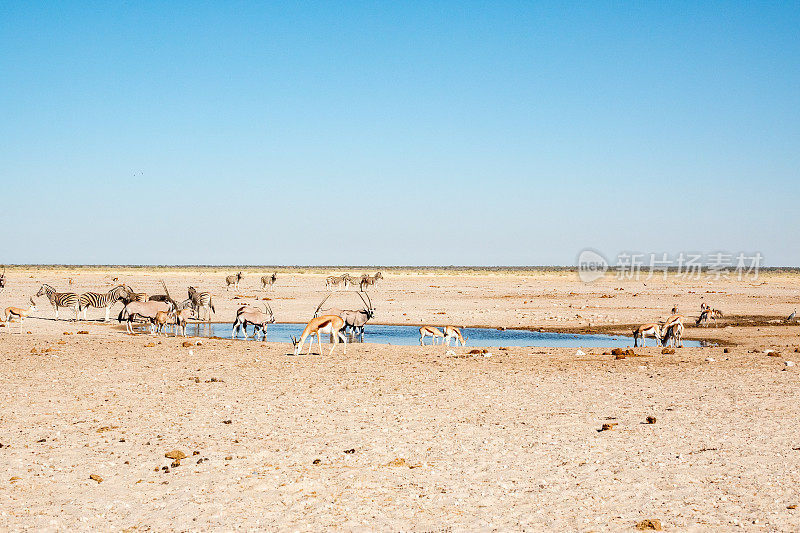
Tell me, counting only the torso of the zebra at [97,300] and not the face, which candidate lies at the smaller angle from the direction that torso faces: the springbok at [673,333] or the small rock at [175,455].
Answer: the springbok

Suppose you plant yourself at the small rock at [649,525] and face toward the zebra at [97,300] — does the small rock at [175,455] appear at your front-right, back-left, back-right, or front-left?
front-left

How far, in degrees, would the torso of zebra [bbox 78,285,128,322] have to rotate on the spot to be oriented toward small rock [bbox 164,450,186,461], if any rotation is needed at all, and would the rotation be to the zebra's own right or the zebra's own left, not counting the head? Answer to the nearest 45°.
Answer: approximately 90° to the zebra's own right

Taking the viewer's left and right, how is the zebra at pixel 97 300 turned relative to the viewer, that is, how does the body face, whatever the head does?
facing to the right of the viewer

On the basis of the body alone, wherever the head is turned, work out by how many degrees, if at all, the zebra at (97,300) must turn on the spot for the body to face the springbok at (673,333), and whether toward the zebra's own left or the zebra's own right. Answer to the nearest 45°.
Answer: approximately 45° to the zebra's own right

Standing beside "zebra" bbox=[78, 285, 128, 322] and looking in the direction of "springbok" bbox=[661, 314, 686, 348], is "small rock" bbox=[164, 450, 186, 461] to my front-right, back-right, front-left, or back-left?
front-right

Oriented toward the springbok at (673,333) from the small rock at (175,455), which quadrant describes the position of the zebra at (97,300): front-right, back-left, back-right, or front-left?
front-left

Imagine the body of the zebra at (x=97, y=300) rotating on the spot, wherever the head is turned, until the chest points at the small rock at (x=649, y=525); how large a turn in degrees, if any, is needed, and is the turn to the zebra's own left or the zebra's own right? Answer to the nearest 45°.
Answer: approximately 90° to the zebra's own right

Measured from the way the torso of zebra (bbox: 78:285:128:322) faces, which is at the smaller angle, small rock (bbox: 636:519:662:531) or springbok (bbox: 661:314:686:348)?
the springbok
